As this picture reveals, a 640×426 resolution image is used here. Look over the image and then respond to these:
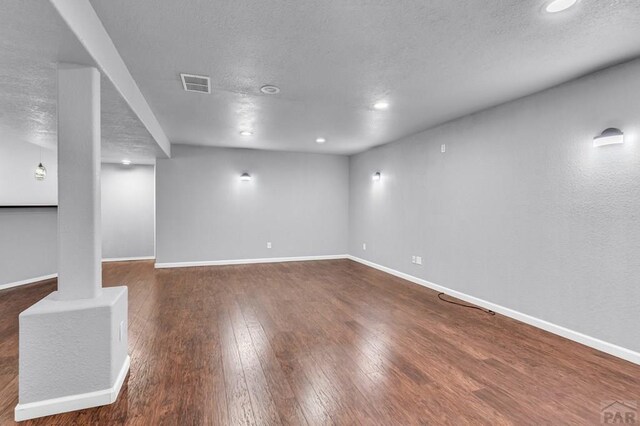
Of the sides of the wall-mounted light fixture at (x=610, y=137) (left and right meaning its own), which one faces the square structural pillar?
front

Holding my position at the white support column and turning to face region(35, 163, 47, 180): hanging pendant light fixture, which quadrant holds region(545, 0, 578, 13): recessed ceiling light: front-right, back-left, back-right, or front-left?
back-right

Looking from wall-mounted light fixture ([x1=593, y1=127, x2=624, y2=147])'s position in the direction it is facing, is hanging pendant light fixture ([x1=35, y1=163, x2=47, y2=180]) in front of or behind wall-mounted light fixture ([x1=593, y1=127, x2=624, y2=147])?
in front

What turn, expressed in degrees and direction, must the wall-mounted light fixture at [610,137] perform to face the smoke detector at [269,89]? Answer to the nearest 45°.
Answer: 0° — it already faces it

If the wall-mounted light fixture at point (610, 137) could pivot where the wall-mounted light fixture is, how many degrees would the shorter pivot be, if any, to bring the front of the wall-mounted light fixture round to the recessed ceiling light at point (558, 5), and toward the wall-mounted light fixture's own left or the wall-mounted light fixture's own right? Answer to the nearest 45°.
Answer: approximately 45° to the wall-mounted light fixture's own left

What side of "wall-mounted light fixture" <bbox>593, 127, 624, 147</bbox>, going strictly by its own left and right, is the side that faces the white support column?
front

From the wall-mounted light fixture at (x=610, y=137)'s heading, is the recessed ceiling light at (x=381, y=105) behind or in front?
in front

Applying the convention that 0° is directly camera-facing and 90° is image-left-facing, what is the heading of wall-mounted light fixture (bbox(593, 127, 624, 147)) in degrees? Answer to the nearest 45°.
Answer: approximately 45°
